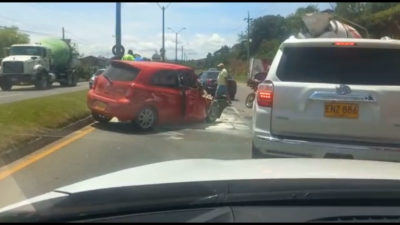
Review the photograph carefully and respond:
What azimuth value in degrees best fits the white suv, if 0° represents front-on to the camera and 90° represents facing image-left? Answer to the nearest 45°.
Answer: approximately 180°

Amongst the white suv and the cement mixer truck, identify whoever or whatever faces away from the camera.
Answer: the white suv

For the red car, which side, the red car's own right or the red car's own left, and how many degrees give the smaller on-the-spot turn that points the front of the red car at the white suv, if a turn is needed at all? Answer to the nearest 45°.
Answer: approximately 135° to the red car's own right

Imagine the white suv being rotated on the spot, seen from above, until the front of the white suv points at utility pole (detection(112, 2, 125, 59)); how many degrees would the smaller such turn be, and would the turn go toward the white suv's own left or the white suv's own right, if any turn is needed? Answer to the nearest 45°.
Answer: approximately 45° to the white suv's own left

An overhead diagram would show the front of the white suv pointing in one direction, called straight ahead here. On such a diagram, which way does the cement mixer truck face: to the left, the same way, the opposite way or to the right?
the opposite way

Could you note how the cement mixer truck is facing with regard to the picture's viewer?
facing the viewer and to the left of the viewer

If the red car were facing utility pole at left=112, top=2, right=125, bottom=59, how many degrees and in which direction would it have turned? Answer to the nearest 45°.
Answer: approximately 45° to its left

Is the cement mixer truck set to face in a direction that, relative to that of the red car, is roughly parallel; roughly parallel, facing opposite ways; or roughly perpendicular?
roughly parallel, facing opposite ways

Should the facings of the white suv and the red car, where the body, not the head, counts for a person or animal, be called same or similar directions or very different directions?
same or similar directions

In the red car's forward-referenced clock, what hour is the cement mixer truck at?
The cement mixer truck is roughly at 10 o'clock from the red car.

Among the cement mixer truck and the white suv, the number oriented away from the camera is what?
1

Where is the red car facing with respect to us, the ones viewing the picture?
facing away from the viewer and to the right of the viewer
